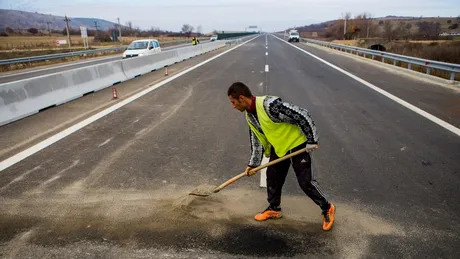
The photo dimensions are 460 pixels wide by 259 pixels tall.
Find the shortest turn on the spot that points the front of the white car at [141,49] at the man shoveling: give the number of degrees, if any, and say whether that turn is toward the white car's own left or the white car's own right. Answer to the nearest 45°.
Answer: approximately 45° to the white car's own left

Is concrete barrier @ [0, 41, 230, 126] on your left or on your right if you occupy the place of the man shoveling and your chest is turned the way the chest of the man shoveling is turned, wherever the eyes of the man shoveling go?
on your right

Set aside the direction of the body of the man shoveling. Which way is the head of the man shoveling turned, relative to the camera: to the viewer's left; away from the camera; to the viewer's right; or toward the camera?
to the viewer's left

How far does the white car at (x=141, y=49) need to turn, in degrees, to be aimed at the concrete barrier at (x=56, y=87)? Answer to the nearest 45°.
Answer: approximately 45° to its left

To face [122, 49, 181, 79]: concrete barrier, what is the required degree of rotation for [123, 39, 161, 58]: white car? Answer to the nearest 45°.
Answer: approximately 45° to its left

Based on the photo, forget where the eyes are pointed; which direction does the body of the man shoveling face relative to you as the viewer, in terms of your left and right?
facing the viewer and to the left of the viewer

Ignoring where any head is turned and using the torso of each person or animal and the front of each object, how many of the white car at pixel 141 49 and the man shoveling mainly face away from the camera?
0
